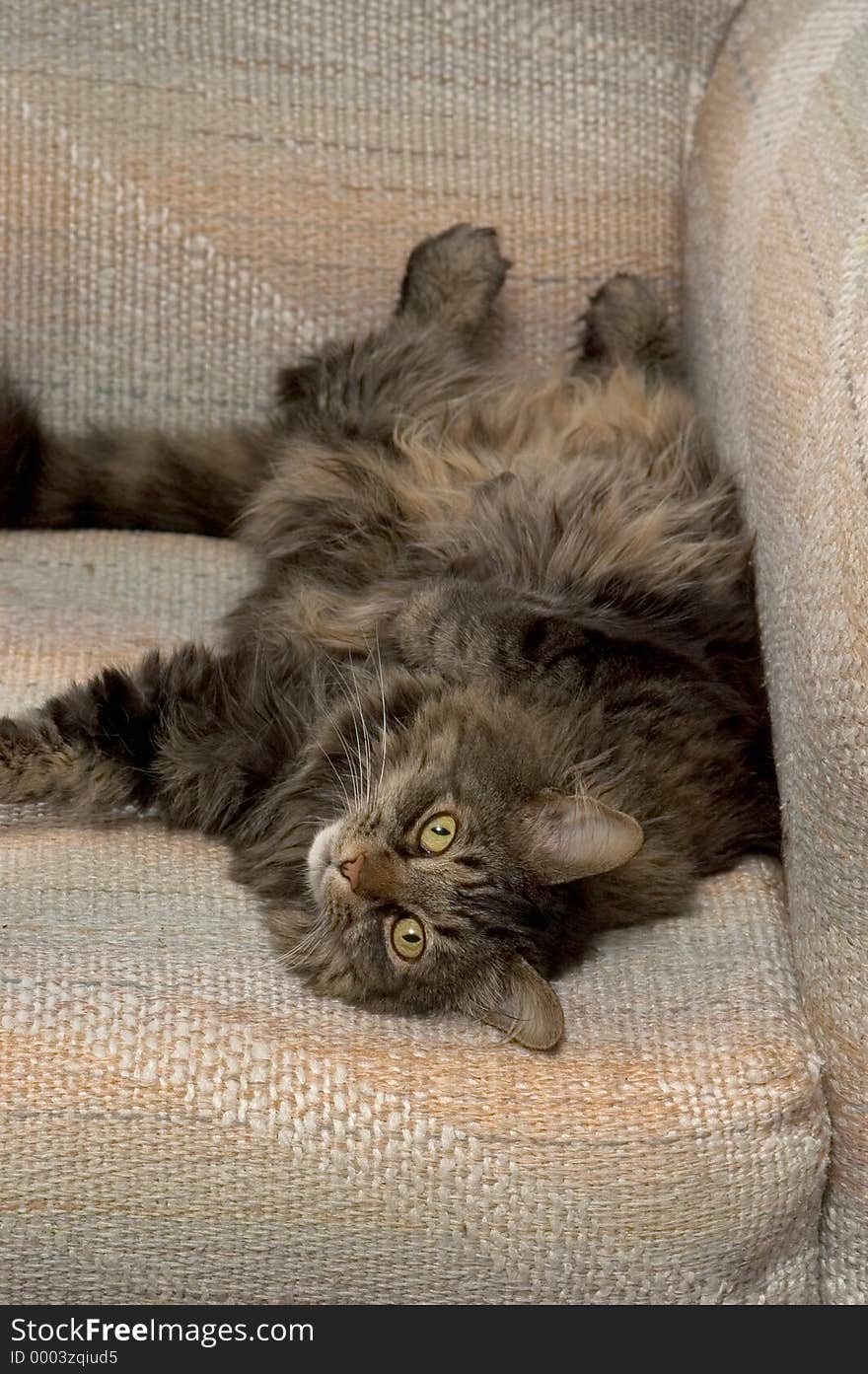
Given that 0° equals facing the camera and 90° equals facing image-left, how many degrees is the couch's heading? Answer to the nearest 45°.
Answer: approximately 0°
